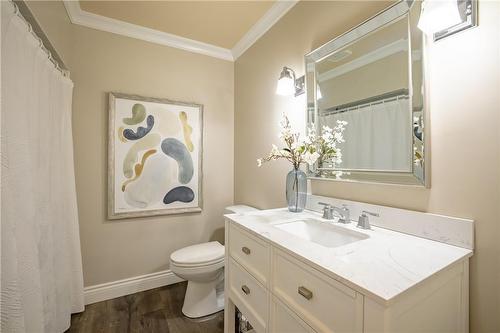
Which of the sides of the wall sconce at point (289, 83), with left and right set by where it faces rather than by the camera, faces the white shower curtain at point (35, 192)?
front

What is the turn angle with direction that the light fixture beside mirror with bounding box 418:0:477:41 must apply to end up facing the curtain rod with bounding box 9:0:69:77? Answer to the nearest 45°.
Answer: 0° — it already faces it

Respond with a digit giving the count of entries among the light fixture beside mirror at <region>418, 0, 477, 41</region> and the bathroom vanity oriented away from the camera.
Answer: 0

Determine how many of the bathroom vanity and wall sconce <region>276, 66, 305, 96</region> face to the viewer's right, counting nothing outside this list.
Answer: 0

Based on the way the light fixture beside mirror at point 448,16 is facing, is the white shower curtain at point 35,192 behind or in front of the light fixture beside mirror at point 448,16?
in front

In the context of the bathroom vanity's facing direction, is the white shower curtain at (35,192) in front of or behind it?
in front
